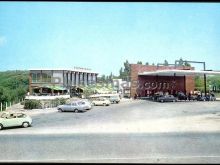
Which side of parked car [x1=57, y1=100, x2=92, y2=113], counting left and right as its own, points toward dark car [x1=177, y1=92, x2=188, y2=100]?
back

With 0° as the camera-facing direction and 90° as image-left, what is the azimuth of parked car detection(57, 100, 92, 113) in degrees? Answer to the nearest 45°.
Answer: approximately 90°

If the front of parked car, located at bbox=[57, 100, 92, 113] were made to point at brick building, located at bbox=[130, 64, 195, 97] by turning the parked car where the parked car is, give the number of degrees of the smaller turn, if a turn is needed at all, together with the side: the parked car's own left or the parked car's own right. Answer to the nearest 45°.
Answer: approximately 180°

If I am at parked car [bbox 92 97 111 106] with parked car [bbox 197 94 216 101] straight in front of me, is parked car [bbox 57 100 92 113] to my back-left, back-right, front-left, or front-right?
back-right

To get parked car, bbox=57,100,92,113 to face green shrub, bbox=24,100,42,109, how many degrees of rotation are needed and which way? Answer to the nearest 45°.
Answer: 0° — it already faces it

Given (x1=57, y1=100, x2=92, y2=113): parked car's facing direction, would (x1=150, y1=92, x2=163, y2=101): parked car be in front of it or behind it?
behind

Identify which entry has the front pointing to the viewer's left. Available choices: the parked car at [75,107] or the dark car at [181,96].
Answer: the parked car
